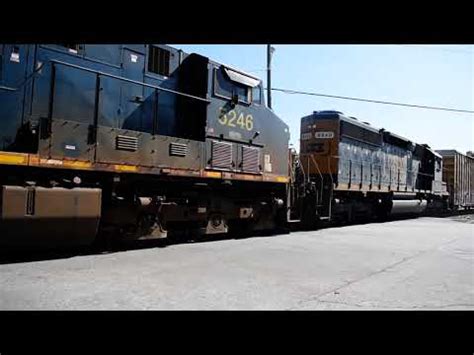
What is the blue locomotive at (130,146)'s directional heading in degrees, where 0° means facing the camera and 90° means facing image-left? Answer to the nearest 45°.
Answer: approximately 225°

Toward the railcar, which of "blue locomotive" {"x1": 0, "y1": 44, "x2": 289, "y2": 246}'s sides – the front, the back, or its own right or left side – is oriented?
front
